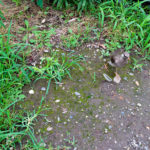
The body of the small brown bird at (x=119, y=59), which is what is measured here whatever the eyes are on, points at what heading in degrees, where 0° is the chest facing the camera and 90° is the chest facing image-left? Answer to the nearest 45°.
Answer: approximately 270°
